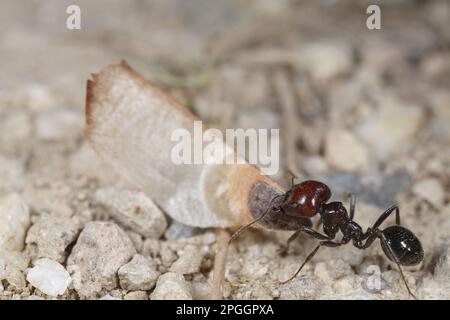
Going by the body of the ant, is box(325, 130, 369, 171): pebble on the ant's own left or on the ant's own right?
on the ant's own right

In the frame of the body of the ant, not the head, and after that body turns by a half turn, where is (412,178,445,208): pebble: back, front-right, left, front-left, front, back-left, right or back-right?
front-left

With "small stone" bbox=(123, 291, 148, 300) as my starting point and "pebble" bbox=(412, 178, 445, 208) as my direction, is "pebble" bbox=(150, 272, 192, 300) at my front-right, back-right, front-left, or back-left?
front-right

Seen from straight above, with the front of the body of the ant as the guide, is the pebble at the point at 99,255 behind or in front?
in front

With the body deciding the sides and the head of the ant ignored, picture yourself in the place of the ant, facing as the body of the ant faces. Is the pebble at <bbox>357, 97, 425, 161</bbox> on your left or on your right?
on your right

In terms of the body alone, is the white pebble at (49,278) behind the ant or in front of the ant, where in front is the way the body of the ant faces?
in front

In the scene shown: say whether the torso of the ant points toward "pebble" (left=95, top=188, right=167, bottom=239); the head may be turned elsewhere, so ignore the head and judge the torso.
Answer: yes

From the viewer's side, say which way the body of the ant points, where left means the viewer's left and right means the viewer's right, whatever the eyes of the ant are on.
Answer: facing to the left of the viewer

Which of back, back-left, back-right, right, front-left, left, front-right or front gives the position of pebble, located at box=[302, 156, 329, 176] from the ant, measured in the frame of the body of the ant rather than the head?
right

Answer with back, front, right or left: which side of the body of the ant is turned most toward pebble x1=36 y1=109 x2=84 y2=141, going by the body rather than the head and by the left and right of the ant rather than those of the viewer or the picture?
front

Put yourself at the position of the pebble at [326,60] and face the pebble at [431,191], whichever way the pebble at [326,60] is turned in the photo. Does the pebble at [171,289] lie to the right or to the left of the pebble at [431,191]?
right

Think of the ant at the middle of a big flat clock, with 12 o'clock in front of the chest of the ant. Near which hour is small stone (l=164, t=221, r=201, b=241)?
The small stone is roughly at 12 o'clock from the ant.

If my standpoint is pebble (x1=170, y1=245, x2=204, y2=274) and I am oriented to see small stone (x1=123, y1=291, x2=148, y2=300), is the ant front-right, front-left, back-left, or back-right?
back-left

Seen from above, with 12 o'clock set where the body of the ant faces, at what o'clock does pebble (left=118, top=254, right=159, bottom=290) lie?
The pebble is roughly at 11 o'clock from the ant.

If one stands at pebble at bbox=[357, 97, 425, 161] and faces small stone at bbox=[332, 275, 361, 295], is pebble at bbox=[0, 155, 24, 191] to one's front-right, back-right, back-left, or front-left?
front-right
